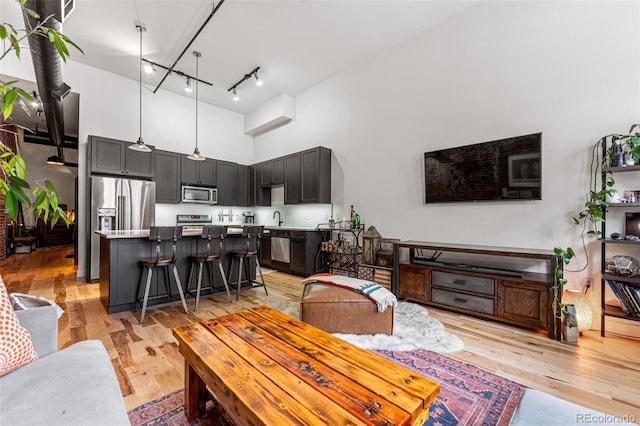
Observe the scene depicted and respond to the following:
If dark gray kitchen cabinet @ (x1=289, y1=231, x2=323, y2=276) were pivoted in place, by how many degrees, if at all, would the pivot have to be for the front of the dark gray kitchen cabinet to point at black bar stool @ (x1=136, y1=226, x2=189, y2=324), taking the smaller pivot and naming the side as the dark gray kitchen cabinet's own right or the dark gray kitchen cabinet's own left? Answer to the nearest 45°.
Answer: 0° — it already faces it

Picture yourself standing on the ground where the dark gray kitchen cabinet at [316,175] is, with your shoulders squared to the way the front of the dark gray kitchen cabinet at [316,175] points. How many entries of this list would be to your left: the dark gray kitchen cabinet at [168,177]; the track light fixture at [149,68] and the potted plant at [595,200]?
1

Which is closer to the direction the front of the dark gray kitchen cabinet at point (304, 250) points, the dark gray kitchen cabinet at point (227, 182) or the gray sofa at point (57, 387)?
the gray sofa

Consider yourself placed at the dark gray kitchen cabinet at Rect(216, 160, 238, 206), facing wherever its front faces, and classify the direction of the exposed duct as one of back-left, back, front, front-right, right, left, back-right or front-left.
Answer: right

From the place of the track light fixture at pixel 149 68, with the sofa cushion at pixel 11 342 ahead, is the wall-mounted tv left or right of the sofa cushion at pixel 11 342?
left

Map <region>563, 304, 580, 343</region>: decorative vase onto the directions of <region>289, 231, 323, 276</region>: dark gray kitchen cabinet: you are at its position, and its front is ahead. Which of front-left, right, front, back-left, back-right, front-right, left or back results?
left

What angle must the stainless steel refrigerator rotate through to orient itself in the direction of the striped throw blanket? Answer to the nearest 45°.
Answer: approximately 45° to its left

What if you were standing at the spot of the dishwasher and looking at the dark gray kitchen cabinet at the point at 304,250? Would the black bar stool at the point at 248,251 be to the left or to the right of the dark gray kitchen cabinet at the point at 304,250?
right

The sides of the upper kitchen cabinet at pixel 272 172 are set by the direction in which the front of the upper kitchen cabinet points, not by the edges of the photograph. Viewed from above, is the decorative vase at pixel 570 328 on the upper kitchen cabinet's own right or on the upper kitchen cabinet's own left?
on the upper kitchen cabinet's own left

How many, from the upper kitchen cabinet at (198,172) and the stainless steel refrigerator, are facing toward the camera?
2

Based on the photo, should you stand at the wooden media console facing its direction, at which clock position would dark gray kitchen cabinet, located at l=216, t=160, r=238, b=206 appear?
The dark gray kitchen cabinet is roughly at 2 o'clock from the wooden media console.

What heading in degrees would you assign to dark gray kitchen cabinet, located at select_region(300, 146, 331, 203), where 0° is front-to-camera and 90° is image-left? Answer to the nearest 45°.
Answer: approximately 45°

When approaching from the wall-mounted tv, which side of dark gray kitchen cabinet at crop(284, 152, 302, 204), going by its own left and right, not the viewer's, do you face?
left

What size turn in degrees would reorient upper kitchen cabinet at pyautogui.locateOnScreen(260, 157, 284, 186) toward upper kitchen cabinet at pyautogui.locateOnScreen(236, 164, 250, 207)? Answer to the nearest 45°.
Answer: approximately 90° to its right
